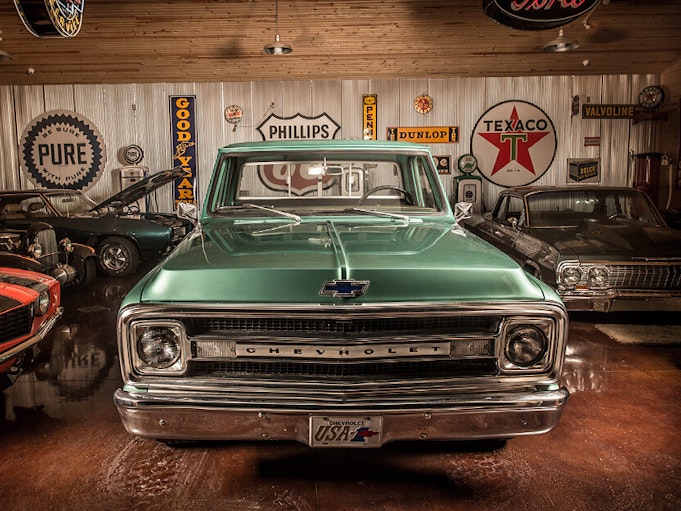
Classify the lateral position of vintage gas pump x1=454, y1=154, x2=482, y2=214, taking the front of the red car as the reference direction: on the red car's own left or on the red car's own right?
on the red car's own left

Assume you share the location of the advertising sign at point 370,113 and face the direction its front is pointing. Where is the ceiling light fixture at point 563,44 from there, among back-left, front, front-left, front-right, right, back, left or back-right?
front-left

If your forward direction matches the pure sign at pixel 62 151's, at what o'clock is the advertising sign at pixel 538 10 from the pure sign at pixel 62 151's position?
The advertising sign is roughly at 11 o'clock from the pure sign.

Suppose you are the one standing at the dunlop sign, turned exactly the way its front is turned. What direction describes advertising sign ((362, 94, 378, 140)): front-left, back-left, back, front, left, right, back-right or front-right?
right

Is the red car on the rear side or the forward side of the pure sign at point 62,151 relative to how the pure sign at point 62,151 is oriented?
on the forward side

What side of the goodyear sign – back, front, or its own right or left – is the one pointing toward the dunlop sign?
left

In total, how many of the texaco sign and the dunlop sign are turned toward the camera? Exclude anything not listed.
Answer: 2

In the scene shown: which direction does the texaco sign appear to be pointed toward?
toward the camera

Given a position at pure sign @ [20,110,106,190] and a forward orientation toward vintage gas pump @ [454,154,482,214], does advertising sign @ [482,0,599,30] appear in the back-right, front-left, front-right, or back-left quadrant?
front-right

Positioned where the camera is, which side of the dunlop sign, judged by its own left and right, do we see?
front

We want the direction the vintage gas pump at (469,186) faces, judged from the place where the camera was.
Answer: facing the viewer

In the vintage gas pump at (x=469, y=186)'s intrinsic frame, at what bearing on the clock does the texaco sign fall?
The texaco sign is roughly at 8 o'clock from the vintage gas pump.

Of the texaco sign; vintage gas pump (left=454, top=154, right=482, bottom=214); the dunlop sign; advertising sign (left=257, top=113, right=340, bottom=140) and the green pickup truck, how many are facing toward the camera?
5

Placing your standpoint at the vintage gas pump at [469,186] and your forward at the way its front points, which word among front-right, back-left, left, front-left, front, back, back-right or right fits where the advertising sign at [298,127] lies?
right
